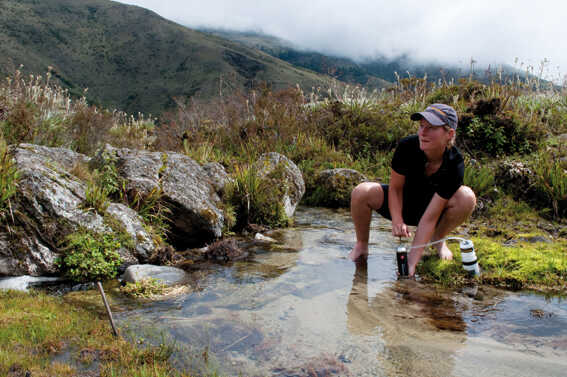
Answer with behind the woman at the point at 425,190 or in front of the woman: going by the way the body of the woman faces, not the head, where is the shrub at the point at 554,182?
behind

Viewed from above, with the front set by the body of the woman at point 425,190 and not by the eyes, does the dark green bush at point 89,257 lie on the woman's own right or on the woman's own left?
on the woman's own right

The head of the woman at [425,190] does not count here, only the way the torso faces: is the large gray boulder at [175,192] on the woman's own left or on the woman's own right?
on the woman's own right

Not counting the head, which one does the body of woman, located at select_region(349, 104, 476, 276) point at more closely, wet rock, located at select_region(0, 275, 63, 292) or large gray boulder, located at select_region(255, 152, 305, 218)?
the wet rock

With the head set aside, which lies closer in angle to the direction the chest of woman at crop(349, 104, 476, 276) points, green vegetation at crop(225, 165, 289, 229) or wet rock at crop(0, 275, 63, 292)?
the wet rock

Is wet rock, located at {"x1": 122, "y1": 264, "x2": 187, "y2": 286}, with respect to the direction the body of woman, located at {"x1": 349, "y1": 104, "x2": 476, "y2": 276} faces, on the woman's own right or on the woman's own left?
on the woman's own right

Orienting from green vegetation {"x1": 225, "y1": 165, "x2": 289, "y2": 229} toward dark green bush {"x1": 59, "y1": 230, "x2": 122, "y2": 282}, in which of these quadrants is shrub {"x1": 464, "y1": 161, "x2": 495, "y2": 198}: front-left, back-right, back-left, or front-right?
back-left

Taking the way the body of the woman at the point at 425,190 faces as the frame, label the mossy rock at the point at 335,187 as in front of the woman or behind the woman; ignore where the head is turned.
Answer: behind

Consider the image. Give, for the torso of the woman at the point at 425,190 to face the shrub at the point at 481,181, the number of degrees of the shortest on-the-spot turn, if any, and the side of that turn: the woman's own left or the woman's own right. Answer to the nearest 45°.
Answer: approximately 180°

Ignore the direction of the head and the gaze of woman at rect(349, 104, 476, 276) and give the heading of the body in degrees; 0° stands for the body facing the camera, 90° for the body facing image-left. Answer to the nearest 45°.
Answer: approximately 0°
